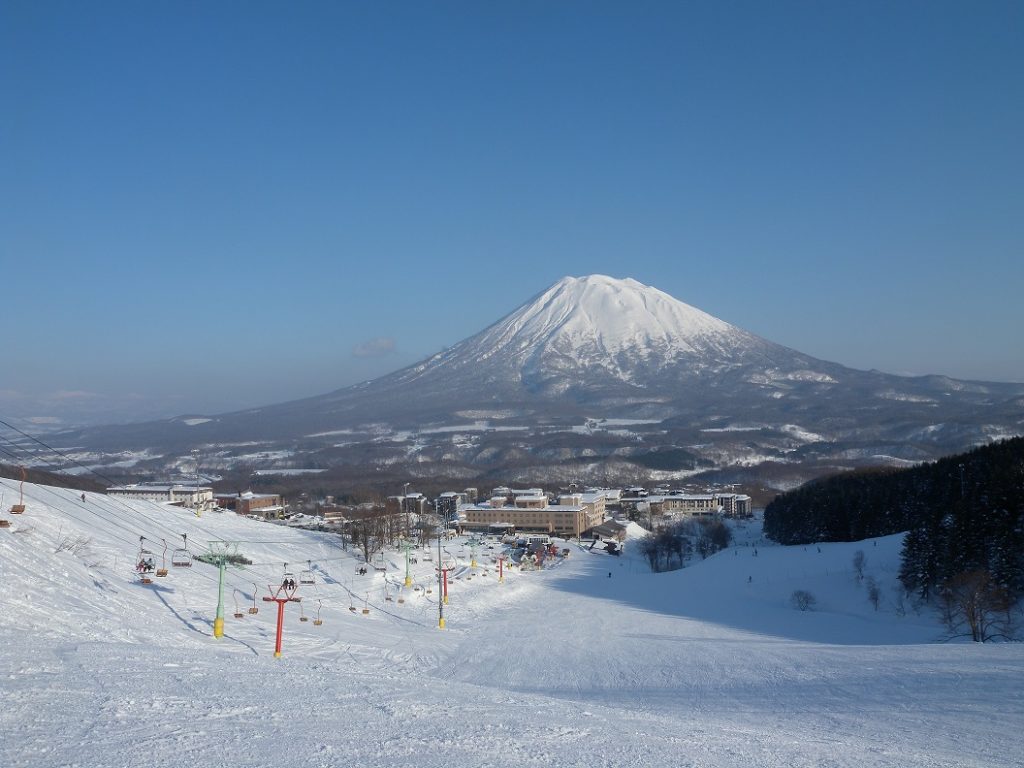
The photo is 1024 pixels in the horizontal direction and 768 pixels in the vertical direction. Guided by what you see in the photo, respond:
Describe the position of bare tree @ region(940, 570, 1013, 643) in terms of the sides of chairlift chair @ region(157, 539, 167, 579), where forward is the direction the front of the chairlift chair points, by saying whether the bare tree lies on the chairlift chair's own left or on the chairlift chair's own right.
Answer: on the chairlift chair's own left

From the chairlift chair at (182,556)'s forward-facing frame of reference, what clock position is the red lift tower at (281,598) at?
The red lift tower is roughly at 10 o'clock from the chairlift chair.

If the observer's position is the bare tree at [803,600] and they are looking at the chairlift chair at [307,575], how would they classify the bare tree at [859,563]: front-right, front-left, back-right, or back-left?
back-right

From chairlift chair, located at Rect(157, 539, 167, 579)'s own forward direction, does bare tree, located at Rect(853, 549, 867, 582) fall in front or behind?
behind

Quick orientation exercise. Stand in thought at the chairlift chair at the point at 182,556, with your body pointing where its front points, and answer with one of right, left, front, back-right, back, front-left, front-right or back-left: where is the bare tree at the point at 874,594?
back-left
